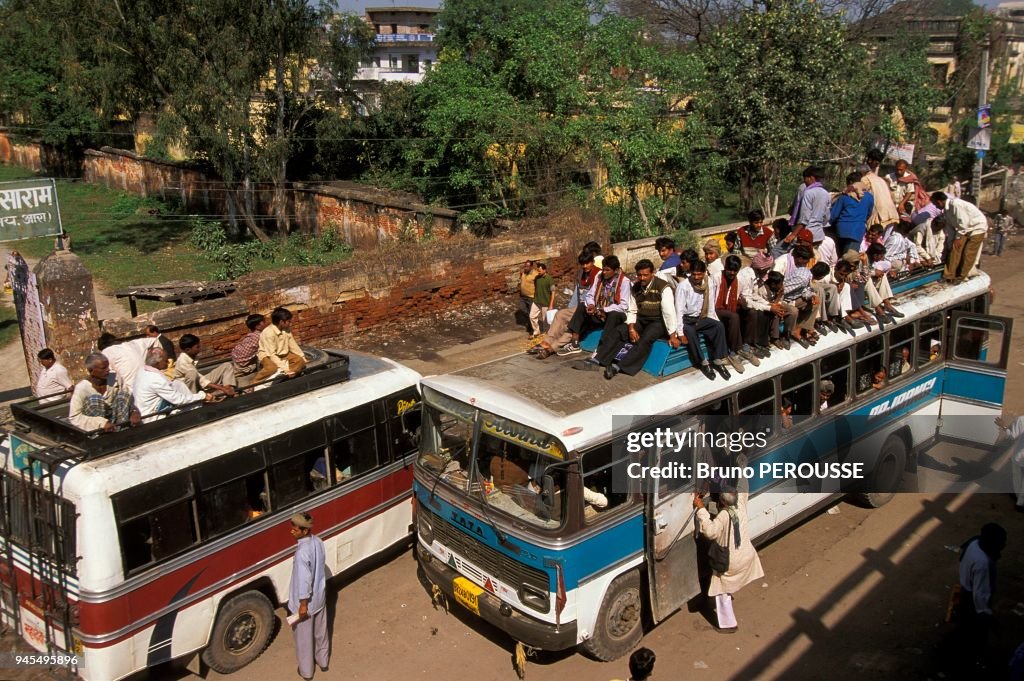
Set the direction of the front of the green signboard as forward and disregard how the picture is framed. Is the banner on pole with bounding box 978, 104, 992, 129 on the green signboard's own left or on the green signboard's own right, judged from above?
on the green signboard's own left

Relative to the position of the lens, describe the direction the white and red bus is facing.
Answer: facing away from the viewer and to the right of the viewer

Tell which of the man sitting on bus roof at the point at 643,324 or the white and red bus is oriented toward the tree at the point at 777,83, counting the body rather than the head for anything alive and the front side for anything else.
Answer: the white and red bus

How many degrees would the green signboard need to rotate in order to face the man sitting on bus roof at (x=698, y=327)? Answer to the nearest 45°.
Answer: approximately 45° to its left

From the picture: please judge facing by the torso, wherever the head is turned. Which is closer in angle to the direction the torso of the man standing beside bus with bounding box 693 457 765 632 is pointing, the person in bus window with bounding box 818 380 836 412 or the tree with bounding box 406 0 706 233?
the tree

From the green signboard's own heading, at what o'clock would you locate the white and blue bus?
The white and blue bus is roughly at 11 o'clock from the green signboard.

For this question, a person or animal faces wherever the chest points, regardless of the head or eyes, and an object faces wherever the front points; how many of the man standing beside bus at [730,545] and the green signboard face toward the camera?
1

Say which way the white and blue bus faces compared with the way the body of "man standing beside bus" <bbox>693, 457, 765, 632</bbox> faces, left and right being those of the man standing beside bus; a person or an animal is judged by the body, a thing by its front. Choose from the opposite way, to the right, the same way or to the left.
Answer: to the left

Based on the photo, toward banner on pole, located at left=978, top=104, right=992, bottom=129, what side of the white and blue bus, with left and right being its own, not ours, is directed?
back

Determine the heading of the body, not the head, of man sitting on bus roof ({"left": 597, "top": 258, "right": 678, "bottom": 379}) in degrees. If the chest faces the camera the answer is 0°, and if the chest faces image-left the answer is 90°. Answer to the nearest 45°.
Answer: approximately 45°

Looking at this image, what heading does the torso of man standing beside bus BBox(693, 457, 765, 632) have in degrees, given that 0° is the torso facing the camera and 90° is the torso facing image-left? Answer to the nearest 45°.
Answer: approximately 135°
